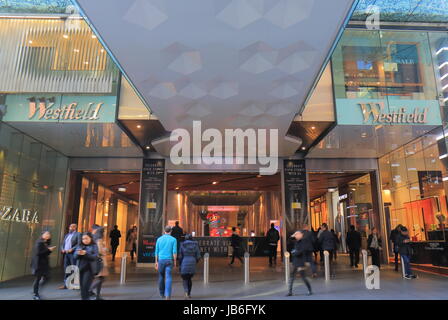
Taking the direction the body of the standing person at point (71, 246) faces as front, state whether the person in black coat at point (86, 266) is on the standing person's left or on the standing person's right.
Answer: on the standing person's left

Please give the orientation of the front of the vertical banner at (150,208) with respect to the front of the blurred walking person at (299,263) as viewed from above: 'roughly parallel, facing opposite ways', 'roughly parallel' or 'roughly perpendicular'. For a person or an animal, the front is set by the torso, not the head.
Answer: roughly perpendicular

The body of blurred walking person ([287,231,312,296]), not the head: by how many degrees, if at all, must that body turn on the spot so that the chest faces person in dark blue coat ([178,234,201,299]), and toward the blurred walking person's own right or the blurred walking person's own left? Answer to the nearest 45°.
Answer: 0° — they already face them

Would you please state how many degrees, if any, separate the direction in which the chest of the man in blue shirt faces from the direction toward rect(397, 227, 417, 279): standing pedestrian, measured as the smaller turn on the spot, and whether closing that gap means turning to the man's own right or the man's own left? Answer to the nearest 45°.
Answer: approximately 90° to the man's own right

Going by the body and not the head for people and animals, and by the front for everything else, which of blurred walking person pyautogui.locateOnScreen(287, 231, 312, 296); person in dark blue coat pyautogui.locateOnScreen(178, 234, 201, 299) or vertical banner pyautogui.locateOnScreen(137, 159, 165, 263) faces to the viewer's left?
the blurred walking person

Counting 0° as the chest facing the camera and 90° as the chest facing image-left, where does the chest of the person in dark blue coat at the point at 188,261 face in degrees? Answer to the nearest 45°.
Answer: approximately 180°

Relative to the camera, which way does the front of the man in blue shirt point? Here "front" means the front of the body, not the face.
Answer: away from the camera

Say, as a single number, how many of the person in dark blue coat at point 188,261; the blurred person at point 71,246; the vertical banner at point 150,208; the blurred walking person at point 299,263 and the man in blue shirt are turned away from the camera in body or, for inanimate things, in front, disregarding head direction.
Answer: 2

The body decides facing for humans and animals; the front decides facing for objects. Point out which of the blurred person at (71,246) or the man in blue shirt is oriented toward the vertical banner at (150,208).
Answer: the man in blue shirt

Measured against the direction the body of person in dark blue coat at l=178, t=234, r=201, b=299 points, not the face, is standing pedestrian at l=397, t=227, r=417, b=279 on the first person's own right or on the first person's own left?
on the first person's own right

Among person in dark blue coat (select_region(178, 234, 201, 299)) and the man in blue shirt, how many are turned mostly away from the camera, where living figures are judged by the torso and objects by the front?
2

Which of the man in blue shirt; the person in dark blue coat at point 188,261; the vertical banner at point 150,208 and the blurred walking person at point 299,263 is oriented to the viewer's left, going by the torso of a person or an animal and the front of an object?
the blurred walking person

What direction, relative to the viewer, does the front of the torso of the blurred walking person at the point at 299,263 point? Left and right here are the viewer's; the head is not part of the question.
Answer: facing to the left of the viewer

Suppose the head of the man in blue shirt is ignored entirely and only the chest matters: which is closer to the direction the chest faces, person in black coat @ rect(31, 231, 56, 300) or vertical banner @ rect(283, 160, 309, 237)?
the vertical banner
